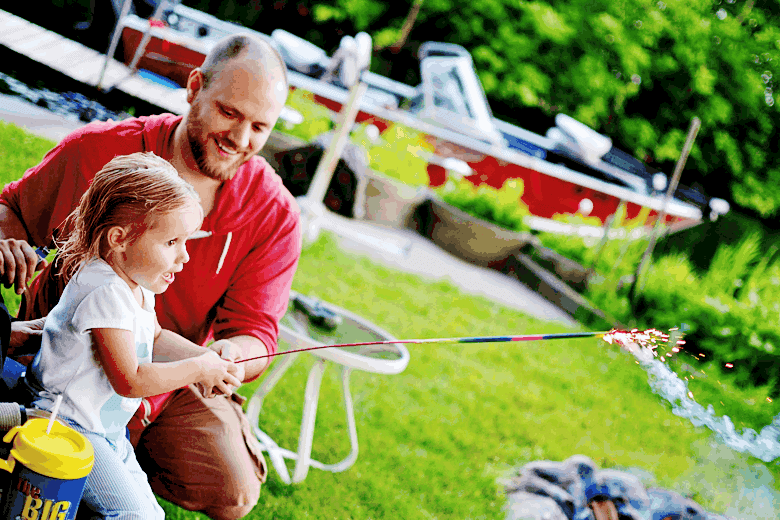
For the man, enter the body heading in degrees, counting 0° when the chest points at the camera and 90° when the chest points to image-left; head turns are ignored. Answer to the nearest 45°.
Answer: approximately 315°

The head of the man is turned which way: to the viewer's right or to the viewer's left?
to the viewer's right

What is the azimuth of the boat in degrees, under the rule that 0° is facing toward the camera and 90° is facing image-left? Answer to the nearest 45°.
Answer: approximately 270°

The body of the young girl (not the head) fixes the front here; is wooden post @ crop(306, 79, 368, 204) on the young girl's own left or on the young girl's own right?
on the young girl's own left

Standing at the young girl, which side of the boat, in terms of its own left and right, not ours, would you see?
right

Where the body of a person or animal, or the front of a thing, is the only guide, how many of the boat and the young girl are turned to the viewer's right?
2

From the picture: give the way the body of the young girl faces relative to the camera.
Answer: to the viewer's right

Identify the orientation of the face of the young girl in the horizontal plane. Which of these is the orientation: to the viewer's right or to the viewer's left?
to the viewer's right
